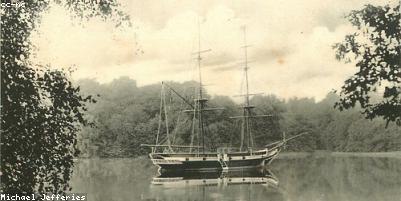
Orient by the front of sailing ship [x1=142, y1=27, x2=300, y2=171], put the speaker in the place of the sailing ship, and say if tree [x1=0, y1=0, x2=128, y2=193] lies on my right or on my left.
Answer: on my right

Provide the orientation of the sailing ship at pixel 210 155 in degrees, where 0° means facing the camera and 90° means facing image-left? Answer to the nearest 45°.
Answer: approximately 270°
